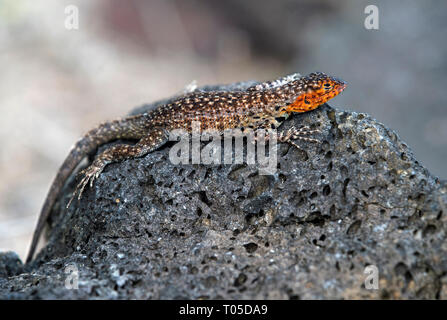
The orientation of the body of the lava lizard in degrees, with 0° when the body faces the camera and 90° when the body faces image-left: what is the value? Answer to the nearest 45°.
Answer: approximately 270°
